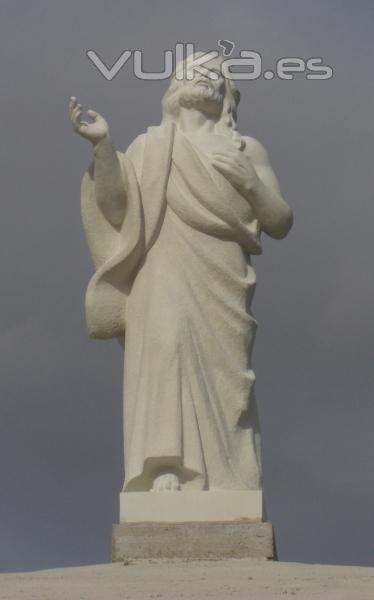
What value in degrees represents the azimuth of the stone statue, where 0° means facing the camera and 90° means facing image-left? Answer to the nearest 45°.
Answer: approximately 0°
